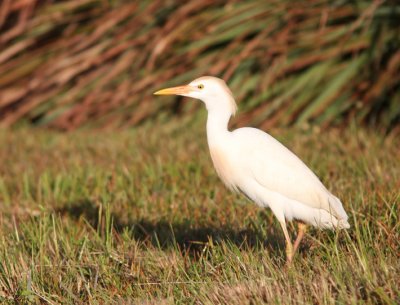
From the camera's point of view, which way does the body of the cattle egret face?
to the viewer's left
